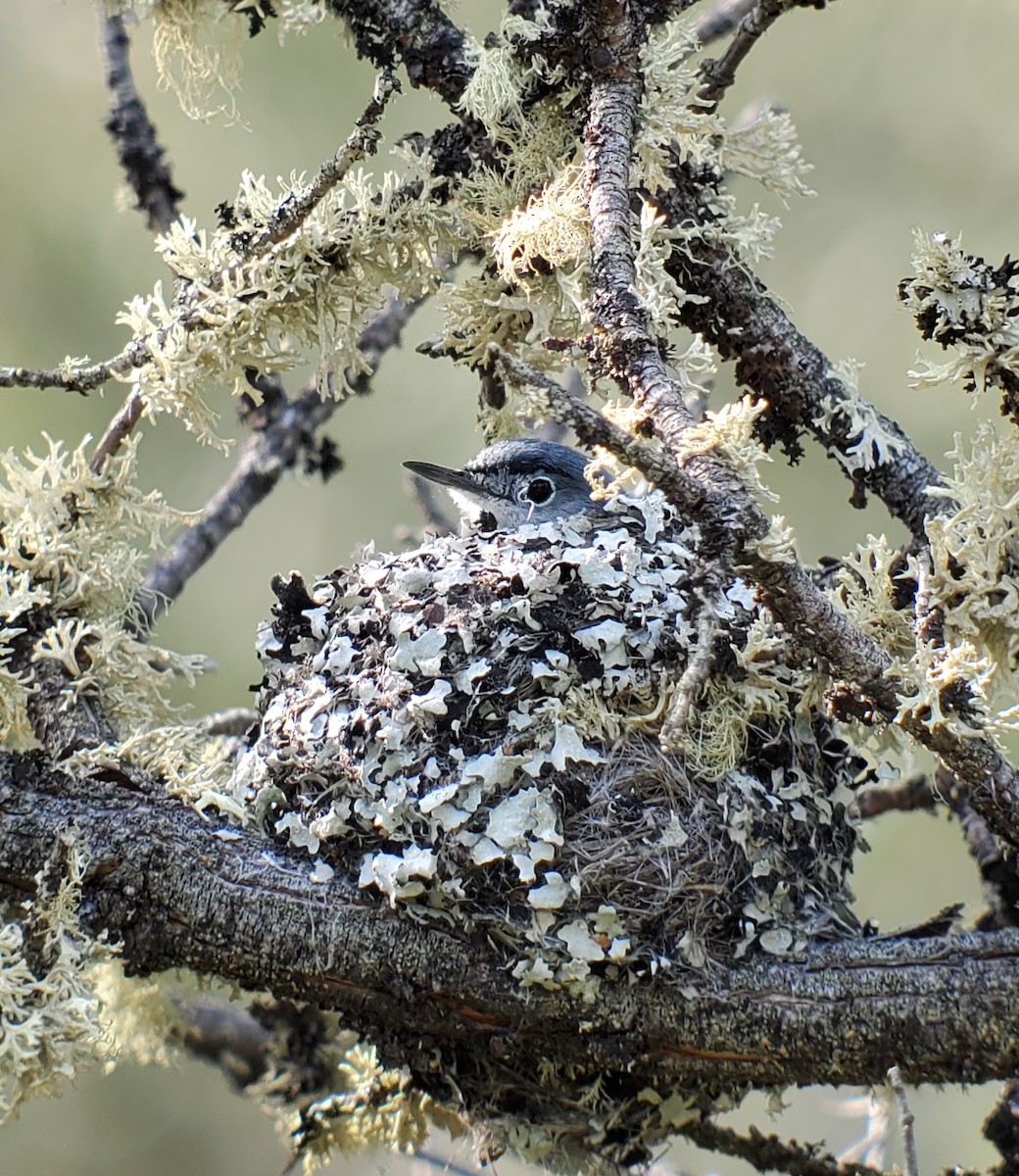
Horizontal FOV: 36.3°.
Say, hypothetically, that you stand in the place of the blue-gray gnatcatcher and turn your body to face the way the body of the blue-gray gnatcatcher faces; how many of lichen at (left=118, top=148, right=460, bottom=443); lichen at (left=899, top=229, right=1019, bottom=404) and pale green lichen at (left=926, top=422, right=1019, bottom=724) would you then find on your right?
0

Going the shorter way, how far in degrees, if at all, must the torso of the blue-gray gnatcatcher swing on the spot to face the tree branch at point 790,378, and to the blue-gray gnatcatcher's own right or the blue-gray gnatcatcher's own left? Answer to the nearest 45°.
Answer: approximately 135° to the blue-gray gnatcatcher's own left

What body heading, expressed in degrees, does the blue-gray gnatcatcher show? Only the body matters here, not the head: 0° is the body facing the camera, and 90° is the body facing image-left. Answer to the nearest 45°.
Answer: approximately 90°

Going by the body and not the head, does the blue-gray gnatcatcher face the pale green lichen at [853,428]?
no

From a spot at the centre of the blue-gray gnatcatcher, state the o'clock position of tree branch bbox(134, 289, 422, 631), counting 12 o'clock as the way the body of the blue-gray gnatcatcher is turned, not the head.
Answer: The tree branch is roughly at 1 o'clock from the blue-gray gnatcatcher.
